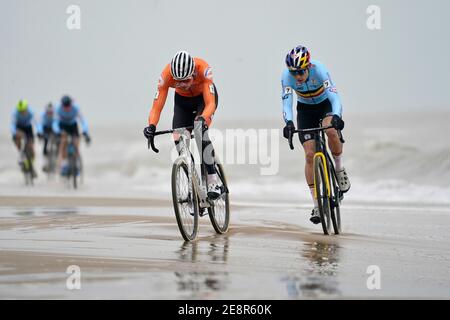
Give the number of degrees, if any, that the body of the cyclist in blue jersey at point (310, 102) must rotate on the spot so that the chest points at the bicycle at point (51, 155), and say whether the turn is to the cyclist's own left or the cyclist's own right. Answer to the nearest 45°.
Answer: approximately 135° to the cyclist's own right

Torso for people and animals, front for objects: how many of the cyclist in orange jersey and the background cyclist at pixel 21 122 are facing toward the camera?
2

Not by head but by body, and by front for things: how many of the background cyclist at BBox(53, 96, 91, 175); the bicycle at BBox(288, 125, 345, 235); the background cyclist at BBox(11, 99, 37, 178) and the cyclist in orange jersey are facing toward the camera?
4

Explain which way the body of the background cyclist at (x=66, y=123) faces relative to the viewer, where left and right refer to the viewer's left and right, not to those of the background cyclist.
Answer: facing the viewer

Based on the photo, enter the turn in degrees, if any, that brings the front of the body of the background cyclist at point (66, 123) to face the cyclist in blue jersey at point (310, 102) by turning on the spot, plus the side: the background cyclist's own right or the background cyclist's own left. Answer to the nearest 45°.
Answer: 0° — they already face them

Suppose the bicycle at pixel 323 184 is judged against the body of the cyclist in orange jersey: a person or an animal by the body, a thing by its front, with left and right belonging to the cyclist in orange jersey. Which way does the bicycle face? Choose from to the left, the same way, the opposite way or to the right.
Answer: the same way

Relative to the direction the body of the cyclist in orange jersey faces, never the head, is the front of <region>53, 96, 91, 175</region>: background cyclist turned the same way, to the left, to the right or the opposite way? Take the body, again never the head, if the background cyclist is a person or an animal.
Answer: the same way

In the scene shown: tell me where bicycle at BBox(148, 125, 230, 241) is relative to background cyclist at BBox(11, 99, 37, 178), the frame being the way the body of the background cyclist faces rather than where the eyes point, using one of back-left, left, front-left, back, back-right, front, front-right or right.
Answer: front

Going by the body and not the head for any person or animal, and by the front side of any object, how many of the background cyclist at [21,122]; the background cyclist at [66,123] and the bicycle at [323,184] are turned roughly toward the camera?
3

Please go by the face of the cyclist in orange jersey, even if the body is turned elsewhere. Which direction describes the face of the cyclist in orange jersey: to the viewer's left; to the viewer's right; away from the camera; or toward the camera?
toward the camera

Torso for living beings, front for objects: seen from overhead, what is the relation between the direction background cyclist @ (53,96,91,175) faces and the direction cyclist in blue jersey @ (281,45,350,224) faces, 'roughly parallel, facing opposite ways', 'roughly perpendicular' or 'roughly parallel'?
roughly parallel

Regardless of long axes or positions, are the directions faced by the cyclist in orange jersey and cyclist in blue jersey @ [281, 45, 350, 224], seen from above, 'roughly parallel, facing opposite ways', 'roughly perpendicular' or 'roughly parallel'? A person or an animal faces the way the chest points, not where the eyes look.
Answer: roughly parallel

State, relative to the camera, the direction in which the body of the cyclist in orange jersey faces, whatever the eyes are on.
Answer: toward the camera

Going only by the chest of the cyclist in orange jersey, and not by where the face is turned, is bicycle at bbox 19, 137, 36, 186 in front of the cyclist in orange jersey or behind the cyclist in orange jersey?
behind

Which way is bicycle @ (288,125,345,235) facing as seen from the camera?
toward the camera

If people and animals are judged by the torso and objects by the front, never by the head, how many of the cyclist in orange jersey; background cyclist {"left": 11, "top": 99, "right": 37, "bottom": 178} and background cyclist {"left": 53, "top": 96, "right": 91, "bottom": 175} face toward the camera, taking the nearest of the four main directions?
3

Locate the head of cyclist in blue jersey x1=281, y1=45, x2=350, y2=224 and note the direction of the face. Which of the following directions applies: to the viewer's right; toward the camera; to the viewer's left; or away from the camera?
toward the camera
